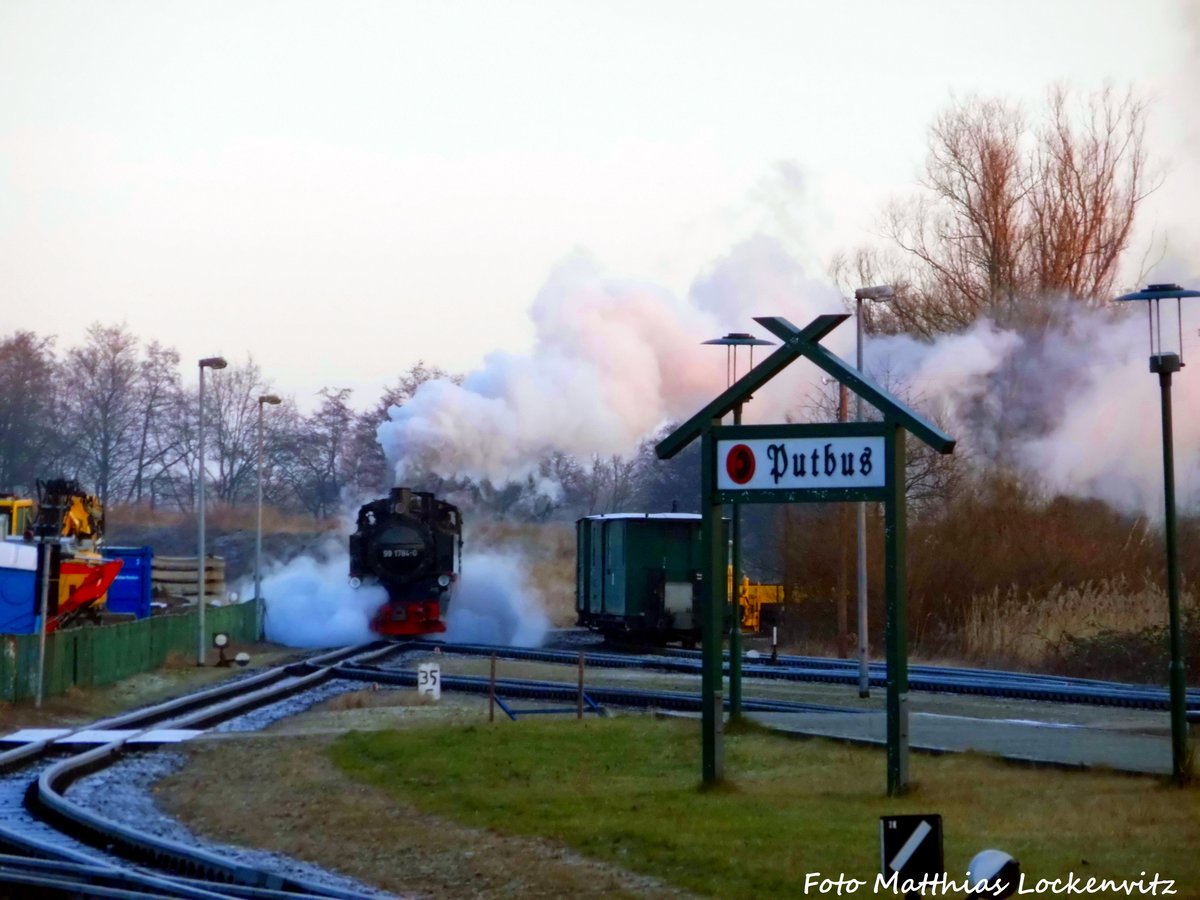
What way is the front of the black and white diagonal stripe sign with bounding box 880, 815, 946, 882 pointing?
toward the camera

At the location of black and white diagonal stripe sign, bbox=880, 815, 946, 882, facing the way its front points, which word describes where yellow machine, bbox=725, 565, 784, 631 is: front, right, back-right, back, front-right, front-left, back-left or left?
back

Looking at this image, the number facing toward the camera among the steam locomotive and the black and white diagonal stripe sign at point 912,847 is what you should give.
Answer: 2

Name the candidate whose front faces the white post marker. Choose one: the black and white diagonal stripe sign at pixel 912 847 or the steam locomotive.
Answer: the steam locomotive

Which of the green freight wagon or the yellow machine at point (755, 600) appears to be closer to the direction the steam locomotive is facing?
the green freight wagon

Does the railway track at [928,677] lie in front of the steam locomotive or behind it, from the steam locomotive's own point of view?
in front

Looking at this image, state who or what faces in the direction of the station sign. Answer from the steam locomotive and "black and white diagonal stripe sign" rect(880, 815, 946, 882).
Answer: the steam locomotive

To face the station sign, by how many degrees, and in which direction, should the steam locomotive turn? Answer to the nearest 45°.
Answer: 0° — it already faces it

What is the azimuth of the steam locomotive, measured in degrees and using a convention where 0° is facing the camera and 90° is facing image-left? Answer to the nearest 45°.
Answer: approximately 0°

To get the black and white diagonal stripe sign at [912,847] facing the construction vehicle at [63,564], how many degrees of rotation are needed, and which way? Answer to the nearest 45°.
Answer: approximately 135° to its right

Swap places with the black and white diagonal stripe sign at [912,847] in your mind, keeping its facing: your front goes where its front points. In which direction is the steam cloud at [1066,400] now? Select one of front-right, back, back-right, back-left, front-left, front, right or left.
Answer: back

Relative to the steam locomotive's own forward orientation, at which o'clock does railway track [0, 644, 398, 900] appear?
The railway track is roughly at 12 o'clock from the steam locomotive.

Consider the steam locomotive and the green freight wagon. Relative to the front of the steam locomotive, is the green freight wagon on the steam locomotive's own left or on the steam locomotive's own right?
on the steam locomotive's own left

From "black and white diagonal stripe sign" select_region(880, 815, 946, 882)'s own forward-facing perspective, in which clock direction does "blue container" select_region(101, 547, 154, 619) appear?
The blue container is roughly at 5 o'clock from the black and white diagonal stripe sign.
